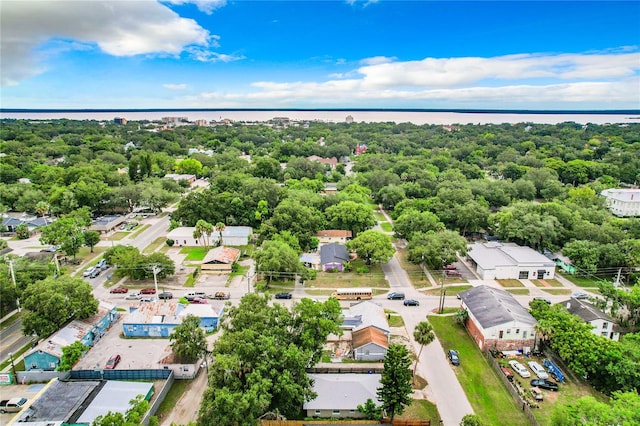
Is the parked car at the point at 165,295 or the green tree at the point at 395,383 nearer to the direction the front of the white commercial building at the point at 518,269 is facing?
the green tree

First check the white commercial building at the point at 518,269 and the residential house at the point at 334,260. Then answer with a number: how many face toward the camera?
2

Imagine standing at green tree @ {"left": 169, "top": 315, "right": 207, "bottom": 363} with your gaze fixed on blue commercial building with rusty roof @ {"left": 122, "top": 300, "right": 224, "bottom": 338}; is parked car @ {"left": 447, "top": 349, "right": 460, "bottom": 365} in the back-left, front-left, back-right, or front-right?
back-right

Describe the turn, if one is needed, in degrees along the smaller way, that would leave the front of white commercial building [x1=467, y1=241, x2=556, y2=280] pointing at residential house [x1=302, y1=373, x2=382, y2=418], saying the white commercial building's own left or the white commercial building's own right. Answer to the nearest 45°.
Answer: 0° — it already faces it

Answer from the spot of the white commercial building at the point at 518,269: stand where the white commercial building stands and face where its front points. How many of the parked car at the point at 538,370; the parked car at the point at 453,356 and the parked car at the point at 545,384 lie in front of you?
3

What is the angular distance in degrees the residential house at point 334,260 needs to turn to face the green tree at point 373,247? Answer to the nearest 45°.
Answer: approximately 90° to its left

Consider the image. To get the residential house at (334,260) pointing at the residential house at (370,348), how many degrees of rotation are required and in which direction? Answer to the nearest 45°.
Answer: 0° — it already faces it

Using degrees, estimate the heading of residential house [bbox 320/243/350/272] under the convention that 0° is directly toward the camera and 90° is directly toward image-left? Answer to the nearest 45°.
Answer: approximately 0°

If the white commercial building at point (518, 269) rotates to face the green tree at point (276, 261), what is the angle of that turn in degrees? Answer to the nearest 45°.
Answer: approximately 45° to its right

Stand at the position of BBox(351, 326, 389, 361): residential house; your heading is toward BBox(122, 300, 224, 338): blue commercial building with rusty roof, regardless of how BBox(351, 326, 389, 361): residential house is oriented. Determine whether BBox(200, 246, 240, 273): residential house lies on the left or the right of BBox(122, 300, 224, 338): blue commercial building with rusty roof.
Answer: right

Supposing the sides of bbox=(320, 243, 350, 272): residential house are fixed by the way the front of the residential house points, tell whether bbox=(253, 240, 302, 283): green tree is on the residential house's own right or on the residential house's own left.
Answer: on the residential house's own right

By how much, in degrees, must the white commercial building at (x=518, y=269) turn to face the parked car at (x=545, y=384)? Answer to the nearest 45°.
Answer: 0° — it already faces it
